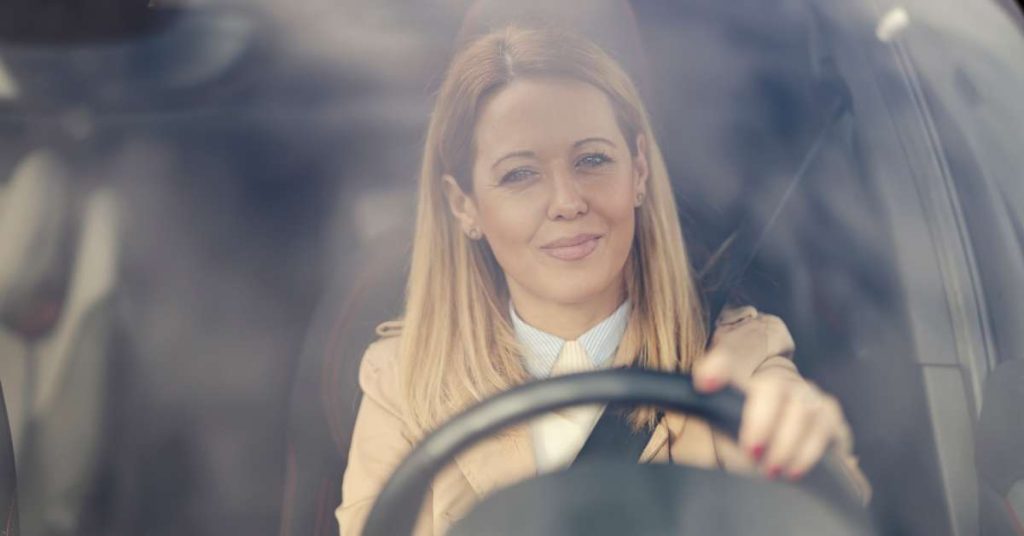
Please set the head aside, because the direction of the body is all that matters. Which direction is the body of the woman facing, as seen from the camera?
toward the camera

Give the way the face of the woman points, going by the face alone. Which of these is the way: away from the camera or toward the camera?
toward the camera
